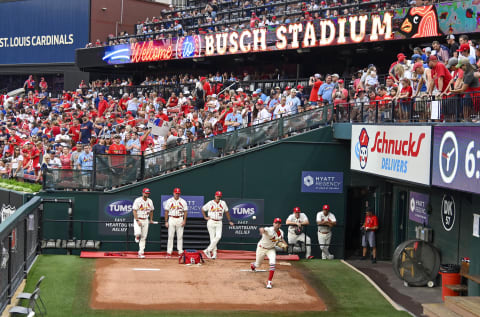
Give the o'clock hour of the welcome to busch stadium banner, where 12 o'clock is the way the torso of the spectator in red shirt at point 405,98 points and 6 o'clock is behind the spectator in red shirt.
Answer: The welcome to busch stadium banner is roughly at 4 o'clock from the spectator in red shirt.

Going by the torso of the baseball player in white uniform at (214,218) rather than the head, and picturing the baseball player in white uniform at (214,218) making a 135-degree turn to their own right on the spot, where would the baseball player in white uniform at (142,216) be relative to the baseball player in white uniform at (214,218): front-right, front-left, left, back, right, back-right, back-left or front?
front-left

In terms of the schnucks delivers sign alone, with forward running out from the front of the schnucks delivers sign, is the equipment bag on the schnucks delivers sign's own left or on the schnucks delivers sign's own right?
on the schnucks delivers sign's own right

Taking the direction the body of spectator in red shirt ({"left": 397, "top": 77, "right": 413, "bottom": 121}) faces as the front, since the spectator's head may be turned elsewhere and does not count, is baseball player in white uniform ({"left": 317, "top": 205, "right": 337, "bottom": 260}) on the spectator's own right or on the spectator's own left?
on the spectator's own right

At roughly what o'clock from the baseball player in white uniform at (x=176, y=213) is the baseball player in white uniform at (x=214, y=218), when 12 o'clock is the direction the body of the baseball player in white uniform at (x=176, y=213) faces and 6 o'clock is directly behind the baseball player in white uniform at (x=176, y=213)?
the baseball player in white uniform at (x=214, y=218) is roughly at 9 o'clock from the baseball player in white uniform at (x=176, y=213).

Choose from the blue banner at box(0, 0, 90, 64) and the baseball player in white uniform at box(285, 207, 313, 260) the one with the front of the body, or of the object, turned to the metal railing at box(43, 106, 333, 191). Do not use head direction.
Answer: the blue banner
